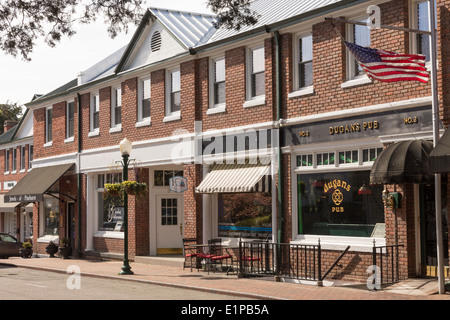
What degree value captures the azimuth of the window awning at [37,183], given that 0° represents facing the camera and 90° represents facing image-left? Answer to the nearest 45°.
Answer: approximately 45°

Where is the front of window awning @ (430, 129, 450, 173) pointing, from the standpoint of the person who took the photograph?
facing the viewer and to the left of the viewer

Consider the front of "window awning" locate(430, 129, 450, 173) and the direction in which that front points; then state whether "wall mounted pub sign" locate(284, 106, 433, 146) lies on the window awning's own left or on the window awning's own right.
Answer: on the window awning's own right

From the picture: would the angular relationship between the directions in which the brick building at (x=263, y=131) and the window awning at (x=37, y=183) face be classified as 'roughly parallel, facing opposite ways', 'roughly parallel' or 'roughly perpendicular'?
roughly parallel

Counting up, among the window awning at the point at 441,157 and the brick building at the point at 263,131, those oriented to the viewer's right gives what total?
0

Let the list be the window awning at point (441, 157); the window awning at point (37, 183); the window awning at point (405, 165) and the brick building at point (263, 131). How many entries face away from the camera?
0

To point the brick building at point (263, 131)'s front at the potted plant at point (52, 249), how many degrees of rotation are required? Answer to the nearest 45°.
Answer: approximately 90° to its right

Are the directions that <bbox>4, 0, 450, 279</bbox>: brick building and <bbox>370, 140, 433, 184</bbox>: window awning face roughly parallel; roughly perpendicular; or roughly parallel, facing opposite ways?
roughly parallel
